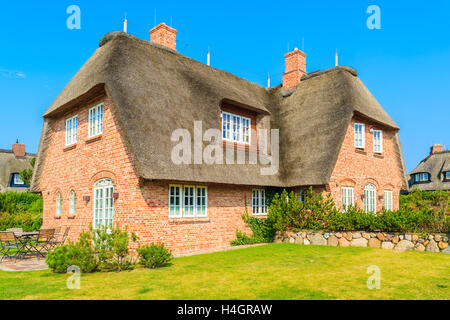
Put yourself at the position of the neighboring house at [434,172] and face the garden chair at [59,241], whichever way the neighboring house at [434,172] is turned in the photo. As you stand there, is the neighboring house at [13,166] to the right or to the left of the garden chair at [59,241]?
right

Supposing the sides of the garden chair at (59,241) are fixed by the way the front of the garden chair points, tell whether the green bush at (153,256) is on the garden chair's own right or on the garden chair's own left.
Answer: on the garden chair's own left

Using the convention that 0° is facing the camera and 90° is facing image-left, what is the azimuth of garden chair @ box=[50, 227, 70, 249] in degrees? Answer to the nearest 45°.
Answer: approximately 90°

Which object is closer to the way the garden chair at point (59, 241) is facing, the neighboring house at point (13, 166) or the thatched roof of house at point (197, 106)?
the neighboring house

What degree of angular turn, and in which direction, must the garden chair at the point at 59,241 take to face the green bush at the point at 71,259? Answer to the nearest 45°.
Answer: approximately 90° to its left

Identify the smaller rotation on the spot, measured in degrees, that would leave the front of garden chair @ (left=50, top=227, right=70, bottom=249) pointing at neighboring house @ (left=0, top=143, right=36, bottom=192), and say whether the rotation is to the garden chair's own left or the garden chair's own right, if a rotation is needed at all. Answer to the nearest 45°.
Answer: approximately 90° to the garden chair's own right

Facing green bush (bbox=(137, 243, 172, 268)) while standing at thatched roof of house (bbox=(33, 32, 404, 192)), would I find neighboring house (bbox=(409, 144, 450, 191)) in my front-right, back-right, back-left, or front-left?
back-left

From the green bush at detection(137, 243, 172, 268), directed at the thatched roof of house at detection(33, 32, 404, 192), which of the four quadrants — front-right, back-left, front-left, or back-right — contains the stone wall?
front-right

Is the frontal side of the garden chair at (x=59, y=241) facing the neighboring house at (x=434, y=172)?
no

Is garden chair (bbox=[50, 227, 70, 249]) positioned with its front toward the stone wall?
no

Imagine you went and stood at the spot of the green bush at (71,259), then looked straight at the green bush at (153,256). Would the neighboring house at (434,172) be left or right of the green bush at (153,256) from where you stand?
left

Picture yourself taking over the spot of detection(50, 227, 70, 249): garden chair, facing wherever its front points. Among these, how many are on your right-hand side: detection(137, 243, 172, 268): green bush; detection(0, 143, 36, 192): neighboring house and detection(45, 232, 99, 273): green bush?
1

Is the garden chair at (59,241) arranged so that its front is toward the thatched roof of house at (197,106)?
no
